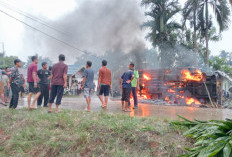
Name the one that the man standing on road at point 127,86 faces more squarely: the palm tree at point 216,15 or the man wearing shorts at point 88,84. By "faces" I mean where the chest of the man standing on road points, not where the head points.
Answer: the palm tree

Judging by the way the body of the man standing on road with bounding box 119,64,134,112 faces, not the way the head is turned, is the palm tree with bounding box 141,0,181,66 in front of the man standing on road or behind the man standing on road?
in front

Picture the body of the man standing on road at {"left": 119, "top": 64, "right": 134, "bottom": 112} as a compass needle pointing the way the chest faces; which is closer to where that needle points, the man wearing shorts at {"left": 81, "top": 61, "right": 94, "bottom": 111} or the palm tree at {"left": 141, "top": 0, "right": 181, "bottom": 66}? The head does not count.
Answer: the palm tree

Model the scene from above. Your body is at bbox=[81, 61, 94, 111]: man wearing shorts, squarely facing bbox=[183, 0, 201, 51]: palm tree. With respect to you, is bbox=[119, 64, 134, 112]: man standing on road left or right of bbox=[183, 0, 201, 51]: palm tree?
right

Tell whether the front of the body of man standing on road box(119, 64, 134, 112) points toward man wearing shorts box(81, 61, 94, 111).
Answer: no

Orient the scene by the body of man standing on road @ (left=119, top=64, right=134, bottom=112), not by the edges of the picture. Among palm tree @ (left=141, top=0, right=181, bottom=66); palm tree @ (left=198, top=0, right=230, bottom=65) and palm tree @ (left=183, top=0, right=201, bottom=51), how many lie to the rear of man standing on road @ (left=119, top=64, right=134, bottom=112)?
0

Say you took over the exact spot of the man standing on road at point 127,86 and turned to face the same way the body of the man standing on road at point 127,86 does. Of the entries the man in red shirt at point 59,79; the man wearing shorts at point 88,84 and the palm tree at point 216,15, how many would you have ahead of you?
1

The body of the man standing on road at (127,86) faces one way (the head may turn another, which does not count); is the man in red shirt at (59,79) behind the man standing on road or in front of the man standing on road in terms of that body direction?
behind

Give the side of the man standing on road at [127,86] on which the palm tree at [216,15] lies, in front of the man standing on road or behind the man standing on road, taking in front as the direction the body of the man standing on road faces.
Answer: in front

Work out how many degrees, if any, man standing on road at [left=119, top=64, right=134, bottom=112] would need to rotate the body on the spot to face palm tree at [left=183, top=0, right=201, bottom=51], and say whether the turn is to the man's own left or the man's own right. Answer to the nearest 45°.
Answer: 0° — they already face it

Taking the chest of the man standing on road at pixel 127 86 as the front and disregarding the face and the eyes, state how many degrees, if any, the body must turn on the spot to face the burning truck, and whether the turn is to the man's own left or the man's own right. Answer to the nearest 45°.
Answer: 0° — they already face it

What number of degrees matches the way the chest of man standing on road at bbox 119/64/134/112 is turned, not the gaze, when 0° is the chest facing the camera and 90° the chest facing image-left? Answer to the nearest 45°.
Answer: approximately 225°
